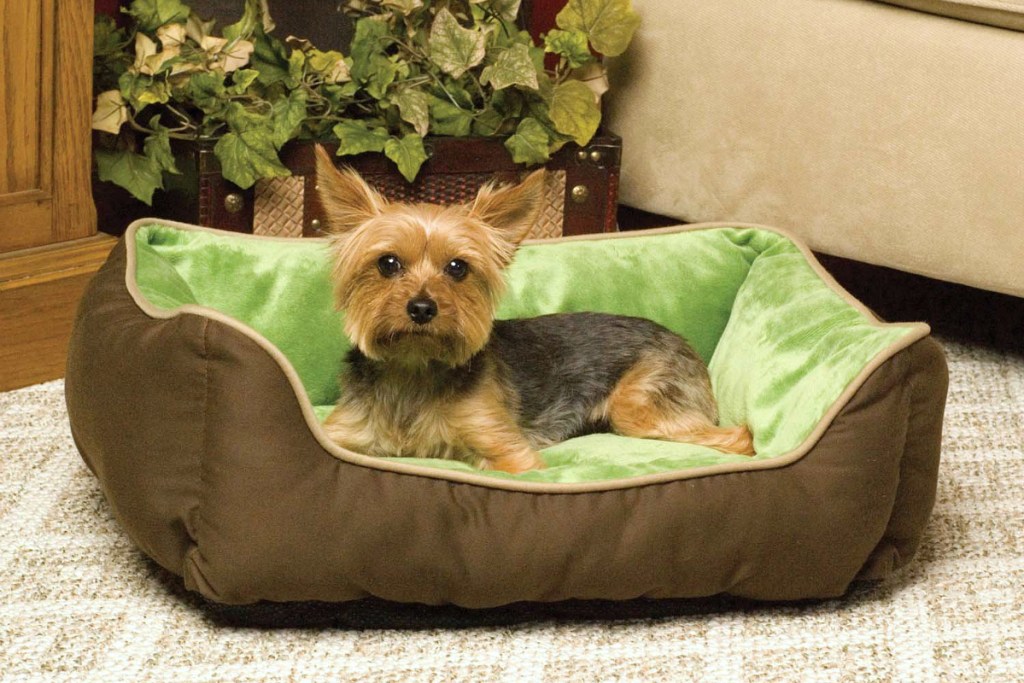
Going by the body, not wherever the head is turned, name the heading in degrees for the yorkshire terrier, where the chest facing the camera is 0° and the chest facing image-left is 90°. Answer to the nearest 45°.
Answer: approximately 45°

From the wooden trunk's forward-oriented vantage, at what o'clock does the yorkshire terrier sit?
The yorkshire terrier is roughly at 12 o'clock from the wooden trunk.

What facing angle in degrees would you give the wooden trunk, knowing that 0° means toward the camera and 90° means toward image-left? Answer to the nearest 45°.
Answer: approximately 0°

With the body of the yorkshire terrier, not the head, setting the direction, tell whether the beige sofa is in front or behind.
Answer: behind

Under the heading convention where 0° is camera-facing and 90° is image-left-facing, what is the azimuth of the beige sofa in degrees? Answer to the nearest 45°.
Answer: approximately 45°

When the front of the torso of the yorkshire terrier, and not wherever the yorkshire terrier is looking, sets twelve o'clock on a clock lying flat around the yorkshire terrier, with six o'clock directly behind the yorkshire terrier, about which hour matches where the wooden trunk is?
The wooden trunk is roughly at 4 o'clock from the yorkshire terrier.

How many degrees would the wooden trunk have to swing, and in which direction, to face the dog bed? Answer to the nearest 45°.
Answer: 0° — it already faces it

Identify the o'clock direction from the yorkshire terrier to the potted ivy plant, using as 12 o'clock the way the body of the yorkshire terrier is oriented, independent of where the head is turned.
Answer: The potted ivy plant is roughly at 4 o'clock from the yorkshire terrier.
